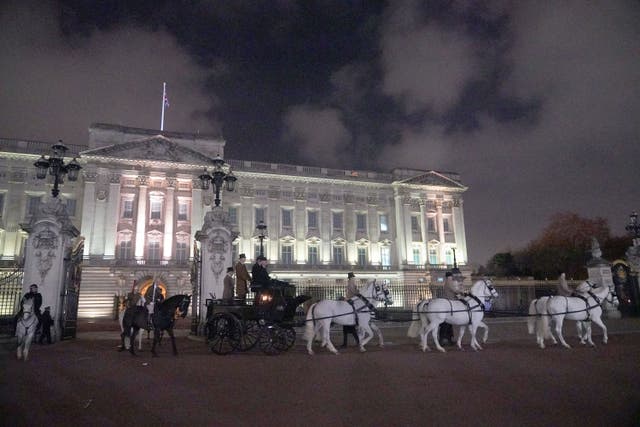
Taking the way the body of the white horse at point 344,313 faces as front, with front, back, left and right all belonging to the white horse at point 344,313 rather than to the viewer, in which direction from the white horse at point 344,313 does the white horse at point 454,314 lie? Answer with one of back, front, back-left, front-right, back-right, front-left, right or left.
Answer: front

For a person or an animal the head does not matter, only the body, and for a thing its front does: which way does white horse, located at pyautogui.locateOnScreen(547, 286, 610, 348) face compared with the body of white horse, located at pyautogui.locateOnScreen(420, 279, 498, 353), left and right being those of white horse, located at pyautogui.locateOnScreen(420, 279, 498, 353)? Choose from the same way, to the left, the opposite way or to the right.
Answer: the same way

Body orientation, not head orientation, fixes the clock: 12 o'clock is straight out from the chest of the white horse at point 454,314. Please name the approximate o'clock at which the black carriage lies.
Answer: The black carriage is roughly at 5 o'clock from the white horse.

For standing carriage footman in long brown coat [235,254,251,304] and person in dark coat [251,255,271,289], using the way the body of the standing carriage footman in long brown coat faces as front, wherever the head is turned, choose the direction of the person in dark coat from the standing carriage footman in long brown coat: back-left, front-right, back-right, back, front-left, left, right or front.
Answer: front-right

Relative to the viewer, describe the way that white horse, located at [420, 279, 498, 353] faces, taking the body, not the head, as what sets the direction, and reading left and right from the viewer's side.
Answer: facing to the right of the viewer

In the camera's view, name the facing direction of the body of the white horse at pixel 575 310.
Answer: to the viewer's right

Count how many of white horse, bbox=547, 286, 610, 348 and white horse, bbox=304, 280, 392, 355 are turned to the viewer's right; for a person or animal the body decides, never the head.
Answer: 2

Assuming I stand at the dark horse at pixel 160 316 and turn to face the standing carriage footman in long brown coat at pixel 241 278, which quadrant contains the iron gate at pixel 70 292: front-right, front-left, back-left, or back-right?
back-left

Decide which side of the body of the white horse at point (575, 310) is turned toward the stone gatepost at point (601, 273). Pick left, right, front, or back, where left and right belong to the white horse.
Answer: left

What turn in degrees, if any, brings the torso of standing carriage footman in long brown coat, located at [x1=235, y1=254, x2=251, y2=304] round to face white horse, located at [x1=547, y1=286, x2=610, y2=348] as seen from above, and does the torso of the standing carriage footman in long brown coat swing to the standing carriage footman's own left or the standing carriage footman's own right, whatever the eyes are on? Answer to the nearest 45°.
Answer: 0° — they already face it

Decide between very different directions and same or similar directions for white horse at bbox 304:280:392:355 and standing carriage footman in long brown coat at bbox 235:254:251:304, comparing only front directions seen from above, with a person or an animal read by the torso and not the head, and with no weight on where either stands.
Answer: same or similar directions

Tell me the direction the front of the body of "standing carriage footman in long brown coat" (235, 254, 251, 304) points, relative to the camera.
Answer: to the viewer's right

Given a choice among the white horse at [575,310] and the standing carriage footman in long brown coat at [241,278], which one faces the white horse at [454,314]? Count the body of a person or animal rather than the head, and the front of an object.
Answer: the standing carriage footman in long brown coat

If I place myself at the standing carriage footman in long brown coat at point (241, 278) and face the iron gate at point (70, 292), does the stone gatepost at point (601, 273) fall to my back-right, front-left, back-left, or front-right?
back-right

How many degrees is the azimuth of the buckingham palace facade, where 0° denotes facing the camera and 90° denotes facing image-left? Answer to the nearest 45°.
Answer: approximately 315°

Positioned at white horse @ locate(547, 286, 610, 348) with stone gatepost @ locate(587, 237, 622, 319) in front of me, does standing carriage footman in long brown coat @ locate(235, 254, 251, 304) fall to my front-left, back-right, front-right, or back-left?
back-left

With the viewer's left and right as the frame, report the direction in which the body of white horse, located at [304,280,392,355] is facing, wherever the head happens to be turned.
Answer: facing to the right of the viewer

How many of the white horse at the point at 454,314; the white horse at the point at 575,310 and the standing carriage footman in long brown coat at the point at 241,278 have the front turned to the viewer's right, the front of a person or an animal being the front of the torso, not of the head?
3
